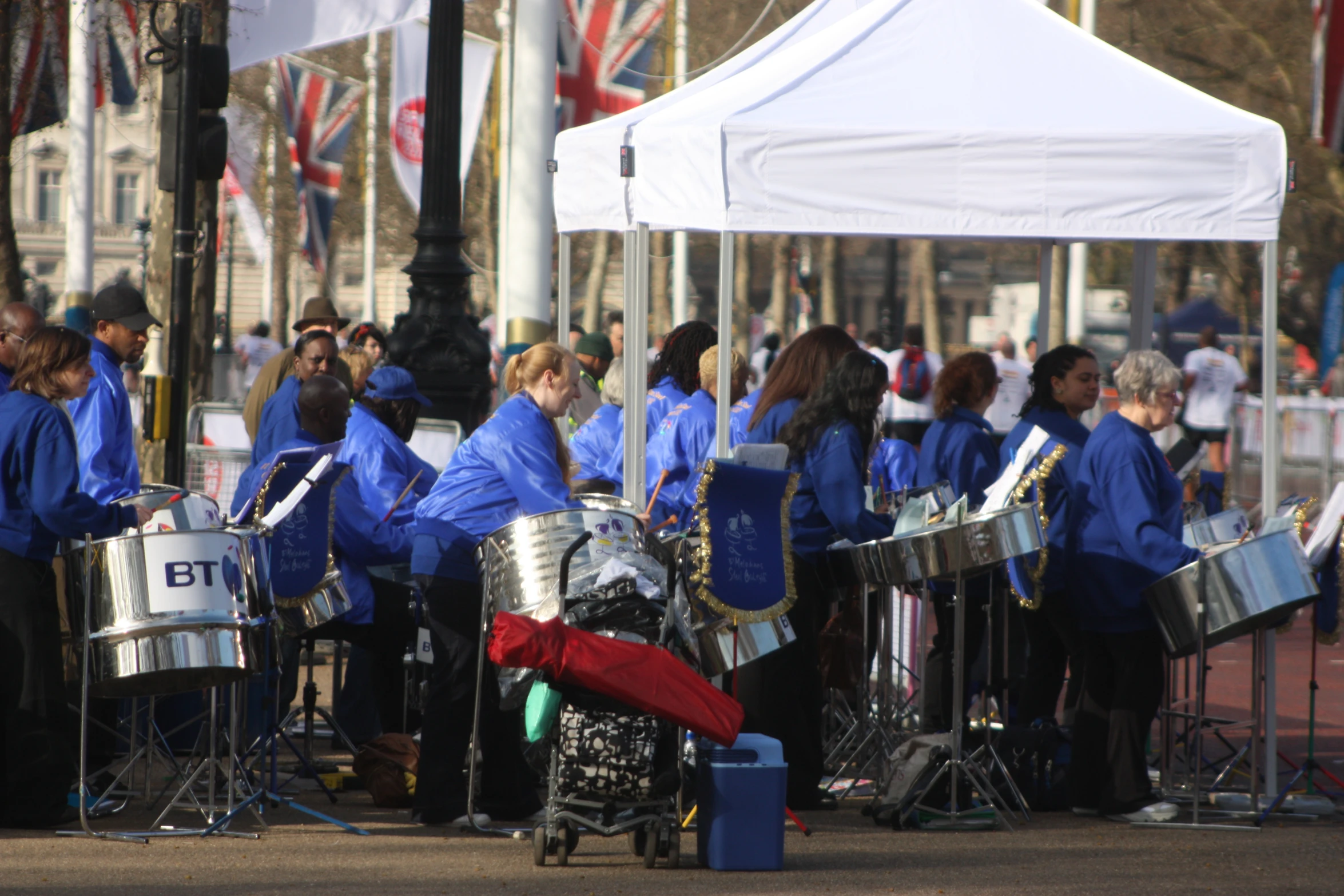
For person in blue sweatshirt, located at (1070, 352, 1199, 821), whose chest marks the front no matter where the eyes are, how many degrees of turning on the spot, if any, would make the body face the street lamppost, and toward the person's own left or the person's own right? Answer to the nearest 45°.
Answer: approximately 135° to the person's own left

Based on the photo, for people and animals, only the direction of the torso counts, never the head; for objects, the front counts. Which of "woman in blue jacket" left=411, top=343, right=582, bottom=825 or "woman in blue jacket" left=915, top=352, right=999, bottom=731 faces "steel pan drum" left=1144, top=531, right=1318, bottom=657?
"woman in blue jacket" left=411, top=343, right=582, bottom=825

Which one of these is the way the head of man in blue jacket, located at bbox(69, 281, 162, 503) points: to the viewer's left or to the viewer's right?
to the viewer's right

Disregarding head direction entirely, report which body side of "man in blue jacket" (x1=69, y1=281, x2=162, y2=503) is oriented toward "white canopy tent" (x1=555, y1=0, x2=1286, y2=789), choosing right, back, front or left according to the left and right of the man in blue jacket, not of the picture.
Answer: front

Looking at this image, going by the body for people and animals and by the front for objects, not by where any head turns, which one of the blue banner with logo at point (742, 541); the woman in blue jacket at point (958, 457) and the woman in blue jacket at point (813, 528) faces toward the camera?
the blue banner with logo

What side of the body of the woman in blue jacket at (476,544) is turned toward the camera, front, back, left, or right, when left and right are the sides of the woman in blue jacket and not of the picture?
right

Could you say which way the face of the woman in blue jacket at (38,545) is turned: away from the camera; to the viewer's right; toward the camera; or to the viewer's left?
to the viewer's right

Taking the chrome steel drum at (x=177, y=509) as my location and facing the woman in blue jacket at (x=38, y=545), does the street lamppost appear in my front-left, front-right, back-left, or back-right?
back-right

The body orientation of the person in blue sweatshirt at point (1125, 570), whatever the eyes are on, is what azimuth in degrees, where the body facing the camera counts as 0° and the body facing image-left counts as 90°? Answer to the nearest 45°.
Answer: approximately 270°

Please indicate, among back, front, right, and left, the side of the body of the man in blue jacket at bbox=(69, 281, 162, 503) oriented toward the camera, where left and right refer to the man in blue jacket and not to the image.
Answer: right
